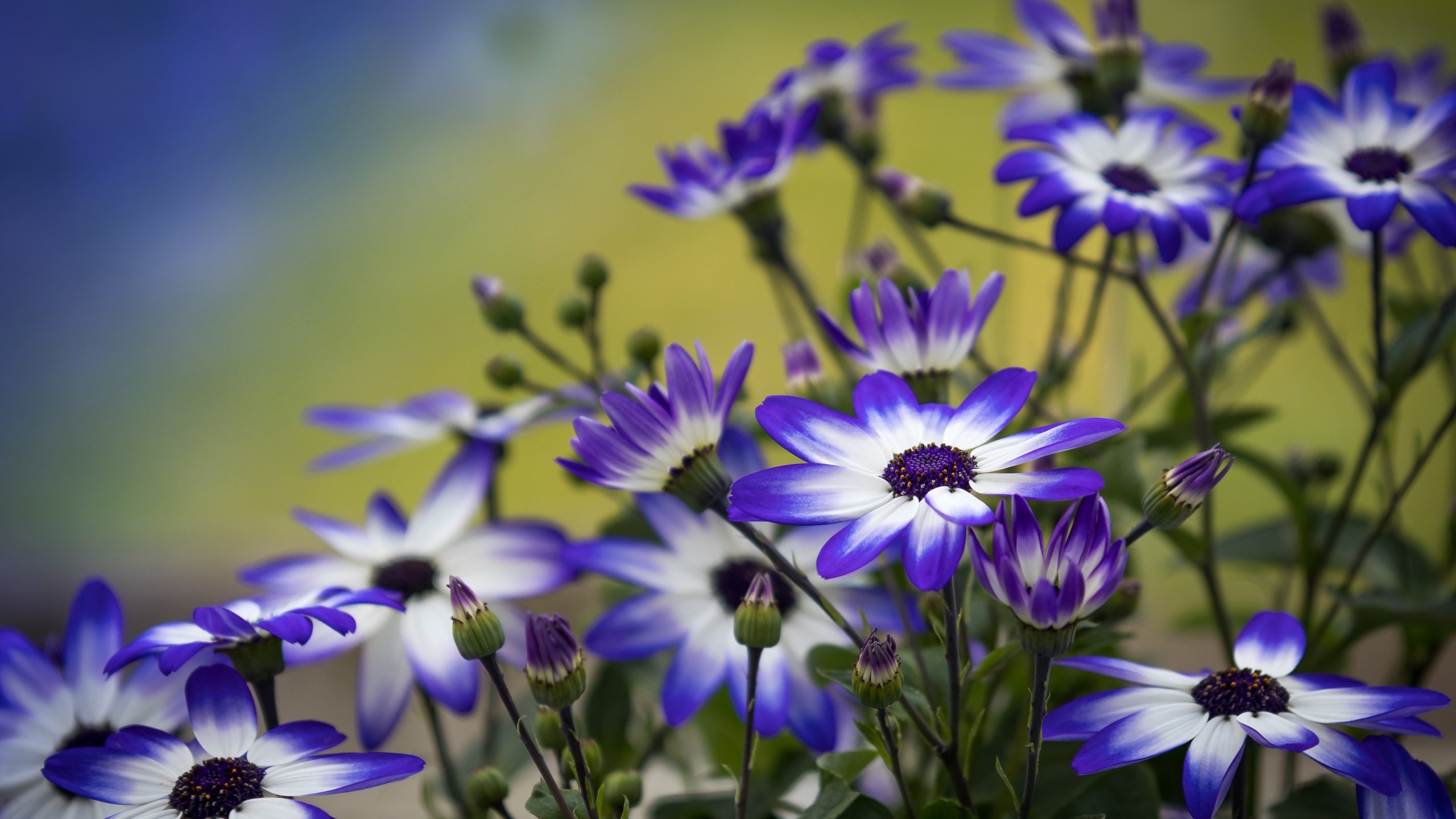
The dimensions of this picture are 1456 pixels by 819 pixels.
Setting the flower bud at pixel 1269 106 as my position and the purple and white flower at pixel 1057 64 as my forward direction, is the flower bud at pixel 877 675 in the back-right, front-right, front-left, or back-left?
front-left

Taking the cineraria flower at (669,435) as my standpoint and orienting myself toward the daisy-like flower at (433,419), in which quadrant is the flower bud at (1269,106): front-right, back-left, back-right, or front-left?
back-right

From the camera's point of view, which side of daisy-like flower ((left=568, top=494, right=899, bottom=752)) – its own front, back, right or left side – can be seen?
front
